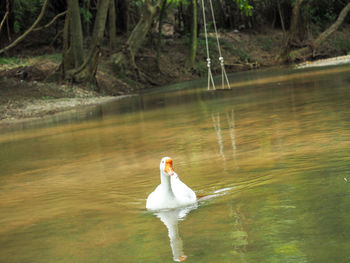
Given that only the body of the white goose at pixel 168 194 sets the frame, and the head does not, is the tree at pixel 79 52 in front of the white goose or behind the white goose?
behind

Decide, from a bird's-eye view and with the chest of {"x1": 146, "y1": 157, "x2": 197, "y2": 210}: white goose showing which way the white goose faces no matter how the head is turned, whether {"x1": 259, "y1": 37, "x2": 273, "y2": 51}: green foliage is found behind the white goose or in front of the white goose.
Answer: behind

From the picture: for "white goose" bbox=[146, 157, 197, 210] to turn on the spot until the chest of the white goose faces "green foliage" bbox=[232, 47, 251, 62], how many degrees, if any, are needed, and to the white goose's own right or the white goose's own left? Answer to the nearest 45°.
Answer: approximately 180°

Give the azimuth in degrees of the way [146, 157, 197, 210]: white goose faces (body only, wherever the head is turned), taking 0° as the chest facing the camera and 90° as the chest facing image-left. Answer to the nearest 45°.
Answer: approximately 0°

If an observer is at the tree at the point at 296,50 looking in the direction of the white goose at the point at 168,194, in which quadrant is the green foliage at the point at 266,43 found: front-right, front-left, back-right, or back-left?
back-right
